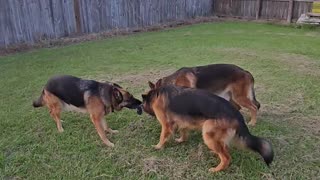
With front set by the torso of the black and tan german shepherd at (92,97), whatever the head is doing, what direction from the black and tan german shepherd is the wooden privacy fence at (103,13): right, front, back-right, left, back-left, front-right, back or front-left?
left

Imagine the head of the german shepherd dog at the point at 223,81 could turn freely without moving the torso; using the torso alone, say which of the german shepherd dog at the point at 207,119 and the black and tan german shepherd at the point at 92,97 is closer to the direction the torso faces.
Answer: the black and tan german shepherd

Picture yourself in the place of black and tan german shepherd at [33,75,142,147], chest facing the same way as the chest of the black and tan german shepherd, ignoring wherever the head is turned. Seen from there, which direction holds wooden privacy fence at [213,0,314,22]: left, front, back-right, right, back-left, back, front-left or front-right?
front-left

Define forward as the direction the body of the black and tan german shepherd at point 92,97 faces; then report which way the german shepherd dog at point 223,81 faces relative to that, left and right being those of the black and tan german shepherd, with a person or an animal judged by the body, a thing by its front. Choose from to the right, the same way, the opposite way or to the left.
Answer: the opposite way

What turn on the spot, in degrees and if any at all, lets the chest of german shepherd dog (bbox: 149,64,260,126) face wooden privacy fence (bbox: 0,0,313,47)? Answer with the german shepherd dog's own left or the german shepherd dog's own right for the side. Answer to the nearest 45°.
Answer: approximately 45° to the german shepherd dog's own right

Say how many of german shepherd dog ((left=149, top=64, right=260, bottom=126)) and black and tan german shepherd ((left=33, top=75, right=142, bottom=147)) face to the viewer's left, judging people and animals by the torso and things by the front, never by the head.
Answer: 1

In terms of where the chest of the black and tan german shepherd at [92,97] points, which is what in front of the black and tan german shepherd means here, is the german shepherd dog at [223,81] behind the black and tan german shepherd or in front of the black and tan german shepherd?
in front

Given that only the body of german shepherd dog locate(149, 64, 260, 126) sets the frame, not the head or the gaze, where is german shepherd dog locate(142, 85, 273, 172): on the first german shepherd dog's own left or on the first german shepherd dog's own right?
on the first german shepherd dog's own left

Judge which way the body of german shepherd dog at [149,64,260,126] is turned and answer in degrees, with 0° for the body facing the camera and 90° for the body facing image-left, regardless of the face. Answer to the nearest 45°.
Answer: approximately 90°

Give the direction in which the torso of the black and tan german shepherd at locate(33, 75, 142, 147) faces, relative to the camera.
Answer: to the viewer's right

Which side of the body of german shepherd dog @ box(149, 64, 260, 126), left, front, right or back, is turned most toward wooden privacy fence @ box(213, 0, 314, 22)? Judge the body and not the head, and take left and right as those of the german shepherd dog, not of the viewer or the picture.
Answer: right

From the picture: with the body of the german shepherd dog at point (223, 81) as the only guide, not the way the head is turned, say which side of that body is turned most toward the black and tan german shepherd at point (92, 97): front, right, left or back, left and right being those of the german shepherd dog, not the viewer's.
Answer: front
